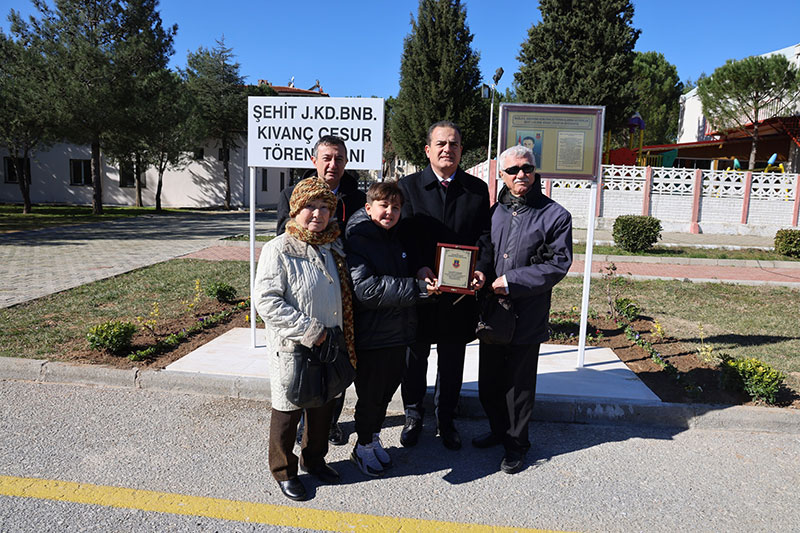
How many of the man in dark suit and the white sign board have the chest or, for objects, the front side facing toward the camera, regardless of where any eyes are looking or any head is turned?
2

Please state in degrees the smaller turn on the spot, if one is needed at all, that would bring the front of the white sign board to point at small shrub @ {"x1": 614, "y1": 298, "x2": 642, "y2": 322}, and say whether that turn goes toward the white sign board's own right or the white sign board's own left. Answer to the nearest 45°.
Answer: approximately 90° to the white sign board's own left

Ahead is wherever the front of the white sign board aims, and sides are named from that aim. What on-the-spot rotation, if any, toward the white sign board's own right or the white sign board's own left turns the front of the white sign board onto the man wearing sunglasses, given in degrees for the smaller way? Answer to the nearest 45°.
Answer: approximately 45° to the white sign board's own left

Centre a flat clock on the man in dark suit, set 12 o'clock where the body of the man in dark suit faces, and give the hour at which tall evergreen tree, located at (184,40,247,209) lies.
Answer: The tall evergreen tree is roughly at 5 o'clock from the man in dark suit.

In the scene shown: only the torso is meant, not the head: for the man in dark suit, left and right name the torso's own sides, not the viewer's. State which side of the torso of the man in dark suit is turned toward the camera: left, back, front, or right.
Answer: front

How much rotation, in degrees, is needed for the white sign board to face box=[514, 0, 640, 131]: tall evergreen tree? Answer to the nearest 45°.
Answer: approximately 135° to its left

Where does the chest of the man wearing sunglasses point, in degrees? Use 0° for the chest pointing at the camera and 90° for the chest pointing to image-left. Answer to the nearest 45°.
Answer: approximately 45°

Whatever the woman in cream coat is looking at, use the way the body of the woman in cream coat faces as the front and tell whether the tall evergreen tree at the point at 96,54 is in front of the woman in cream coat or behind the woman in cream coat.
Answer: behind

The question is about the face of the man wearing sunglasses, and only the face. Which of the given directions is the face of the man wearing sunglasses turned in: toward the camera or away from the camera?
toward the camera

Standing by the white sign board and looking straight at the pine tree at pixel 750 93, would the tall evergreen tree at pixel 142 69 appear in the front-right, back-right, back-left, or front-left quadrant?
front-left

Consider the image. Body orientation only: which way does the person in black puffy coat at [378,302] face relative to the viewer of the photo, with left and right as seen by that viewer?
facing the viewer and to the right of the viewer

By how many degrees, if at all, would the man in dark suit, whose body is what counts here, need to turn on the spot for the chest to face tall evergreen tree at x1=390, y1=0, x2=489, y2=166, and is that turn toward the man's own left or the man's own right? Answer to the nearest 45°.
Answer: approximately 180°

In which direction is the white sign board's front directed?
toward the camera

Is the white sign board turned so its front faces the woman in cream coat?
yes

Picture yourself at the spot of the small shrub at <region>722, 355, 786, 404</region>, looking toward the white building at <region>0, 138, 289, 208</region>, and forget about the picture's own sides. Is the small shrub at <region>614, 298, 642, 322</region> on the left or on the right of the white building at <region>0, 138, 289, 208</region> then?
right
